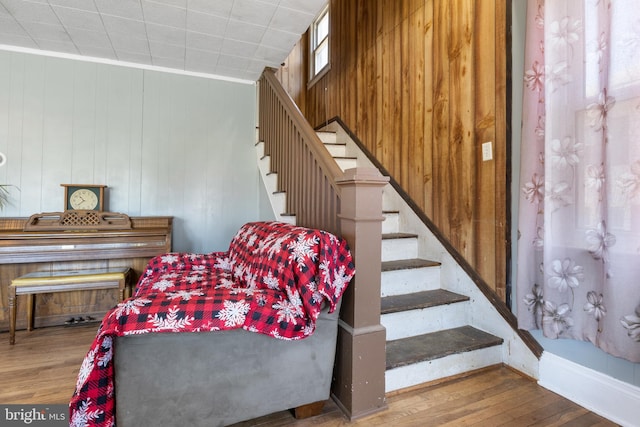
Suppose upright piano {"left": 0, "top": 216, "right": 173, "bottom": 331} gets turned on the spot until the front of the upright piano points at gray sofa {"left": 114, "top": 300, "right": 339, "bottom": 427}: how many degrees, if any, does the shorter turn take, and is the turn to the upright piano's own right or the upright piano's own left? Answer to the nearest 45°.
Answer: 0° — it already faces it

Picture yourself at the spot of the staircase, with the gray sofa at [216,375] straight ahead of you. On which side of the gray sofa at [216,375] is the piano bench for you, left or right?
right

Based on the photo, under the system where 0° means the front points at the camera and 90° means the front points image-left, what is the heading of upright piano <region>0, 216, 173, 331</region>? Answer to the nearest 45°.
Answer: approximately 0°

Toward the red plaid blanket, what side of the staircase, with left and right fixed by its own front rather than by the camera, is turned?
right
